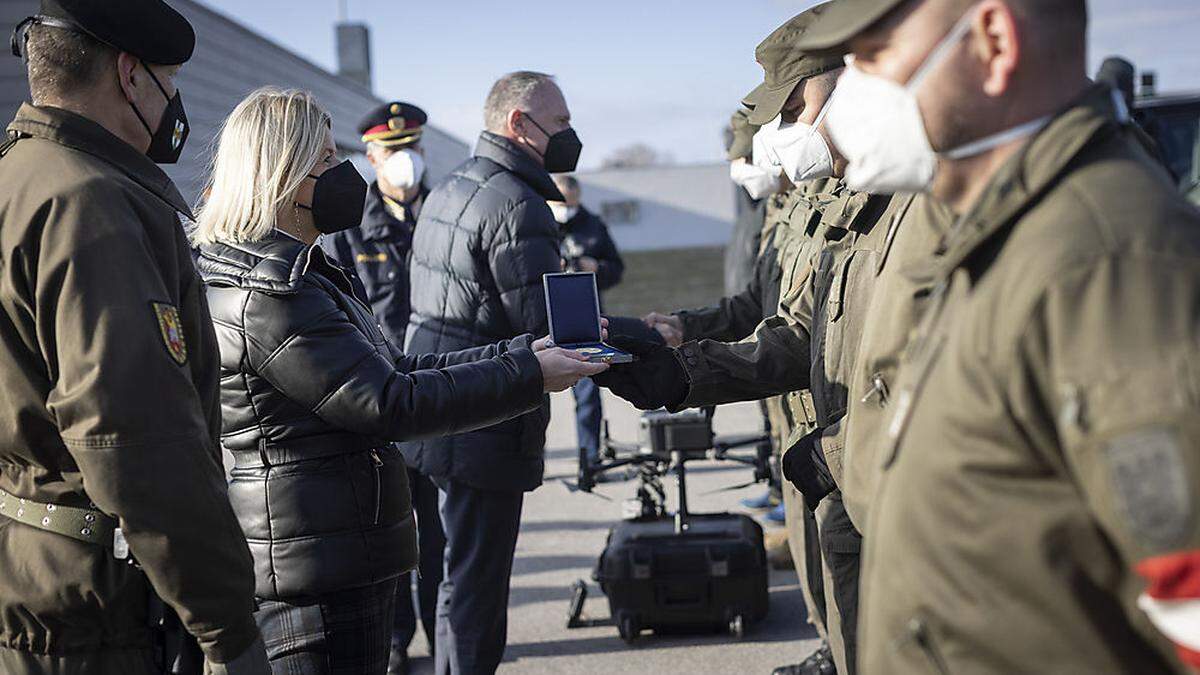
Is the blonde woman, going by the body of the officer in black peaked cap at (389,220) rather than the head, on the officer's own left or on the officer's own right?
on the officer's own right

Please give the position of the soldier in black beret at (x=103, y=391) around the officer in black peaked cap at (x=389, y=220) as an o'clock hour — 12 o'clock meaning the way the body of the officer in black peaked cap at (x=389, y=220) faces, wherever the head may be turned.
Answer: the soldier in black beret at (x=103, y=391) is roughly at 2 o'clock from the officer in black peaked cap at (x=389, y=220).

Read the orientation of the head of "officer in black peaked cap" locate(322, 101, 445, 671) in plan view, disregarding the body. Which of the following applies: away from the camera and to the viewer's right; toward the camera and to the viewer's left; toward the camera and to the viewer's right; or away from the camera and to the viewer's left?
toward the camera and to the viewer's right

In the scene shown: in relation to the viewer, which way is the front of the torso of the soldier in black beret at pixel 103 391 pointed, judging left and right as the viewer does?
facing away from the viewer and to the right of the viewer

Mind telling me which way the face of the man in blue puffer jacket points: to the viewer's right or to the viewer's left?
to the viewer's right

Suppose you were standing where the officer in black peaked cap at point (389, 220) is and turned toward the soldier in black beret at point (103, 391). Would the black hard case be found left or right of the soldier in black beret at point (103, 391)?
left

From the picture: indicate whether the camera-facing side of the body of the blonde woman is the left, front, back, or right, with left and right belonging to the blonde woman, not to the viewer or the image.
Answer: right

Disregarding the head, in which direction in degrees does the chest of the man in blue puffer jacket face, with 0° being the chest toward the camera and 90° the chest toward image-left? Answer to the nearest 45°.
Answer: approximately 225°

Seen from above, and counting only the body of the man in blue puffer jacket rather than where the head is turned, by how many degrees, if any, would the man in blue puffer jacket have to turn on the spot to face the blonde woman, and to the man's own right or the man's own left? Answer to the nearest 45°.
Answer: approximately 135° to the man's own right

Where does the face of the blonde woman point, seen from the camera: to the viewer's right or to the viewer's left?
to the viewer's right
